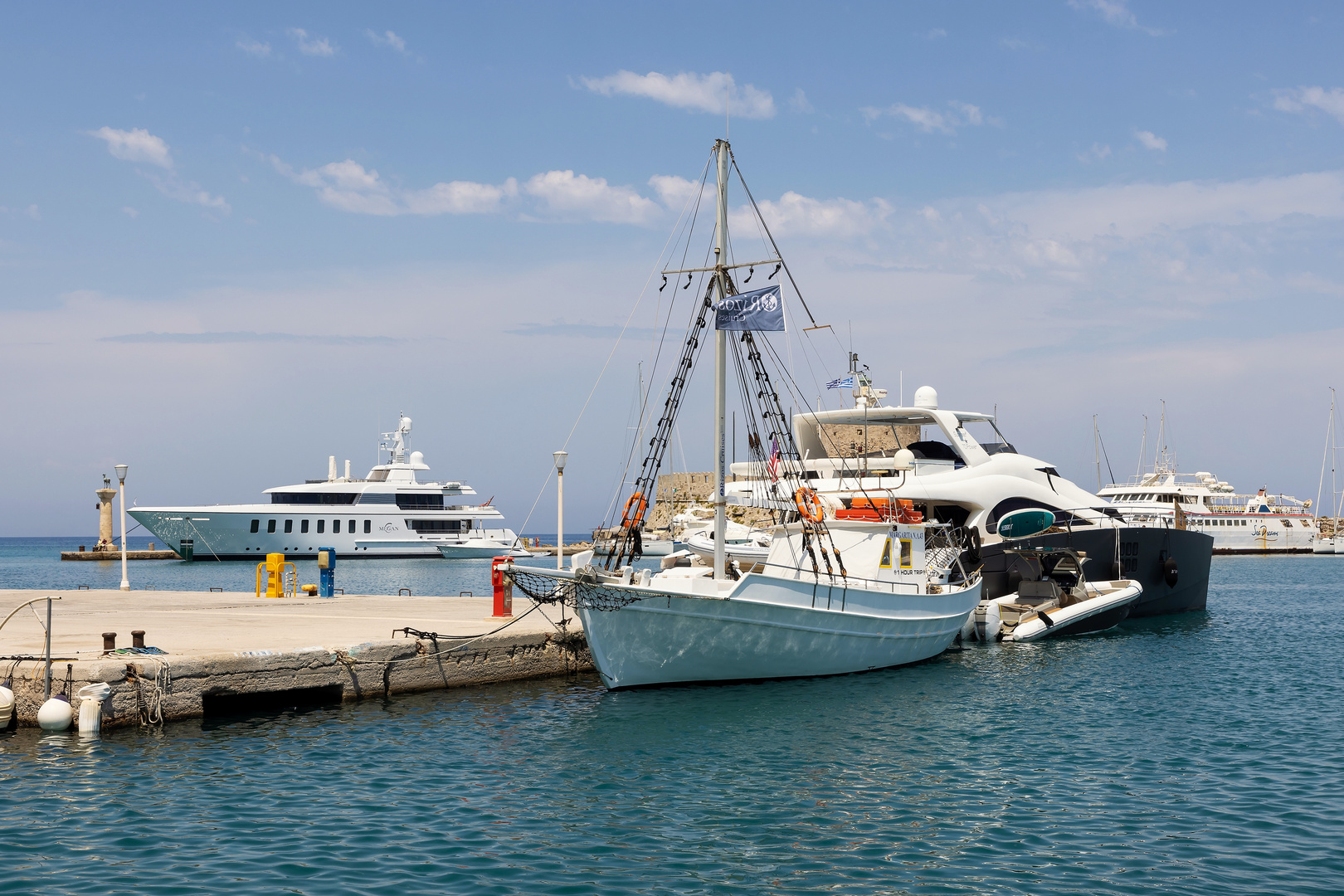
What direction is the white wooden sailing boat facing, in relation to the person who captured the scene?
facing the viewer and to the left of the viewer

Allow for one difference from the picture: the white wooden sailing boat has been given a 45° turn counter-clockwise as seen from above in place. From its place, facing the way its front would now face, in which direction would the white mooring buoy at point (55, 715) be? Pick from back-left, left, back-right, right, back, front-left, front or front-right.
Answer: front-right

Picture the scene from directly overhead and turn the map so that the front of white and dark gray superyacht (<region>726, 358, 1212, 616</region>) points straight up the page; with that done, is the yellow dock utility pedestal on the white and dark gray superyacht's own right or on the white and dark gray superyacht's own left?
on the white and dark gray superyacht's own right

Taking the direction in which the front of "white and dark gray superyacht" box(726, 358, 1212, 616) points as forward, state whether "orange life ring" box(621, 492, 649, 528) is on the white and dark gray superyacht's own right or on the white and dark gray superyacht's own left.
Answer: on the white and dark gray superyacht's own right

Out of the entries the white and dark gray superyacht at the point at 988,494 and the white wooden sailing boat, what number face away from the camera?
0

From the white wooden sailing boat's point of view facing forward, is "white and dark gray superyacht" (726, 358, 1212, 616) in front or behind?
behind

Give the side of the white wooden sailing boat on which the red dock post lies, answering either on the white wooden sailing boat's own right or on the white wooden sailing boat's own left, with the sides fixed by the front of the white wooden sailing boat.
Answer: on the white wooden sailing boat's own right
